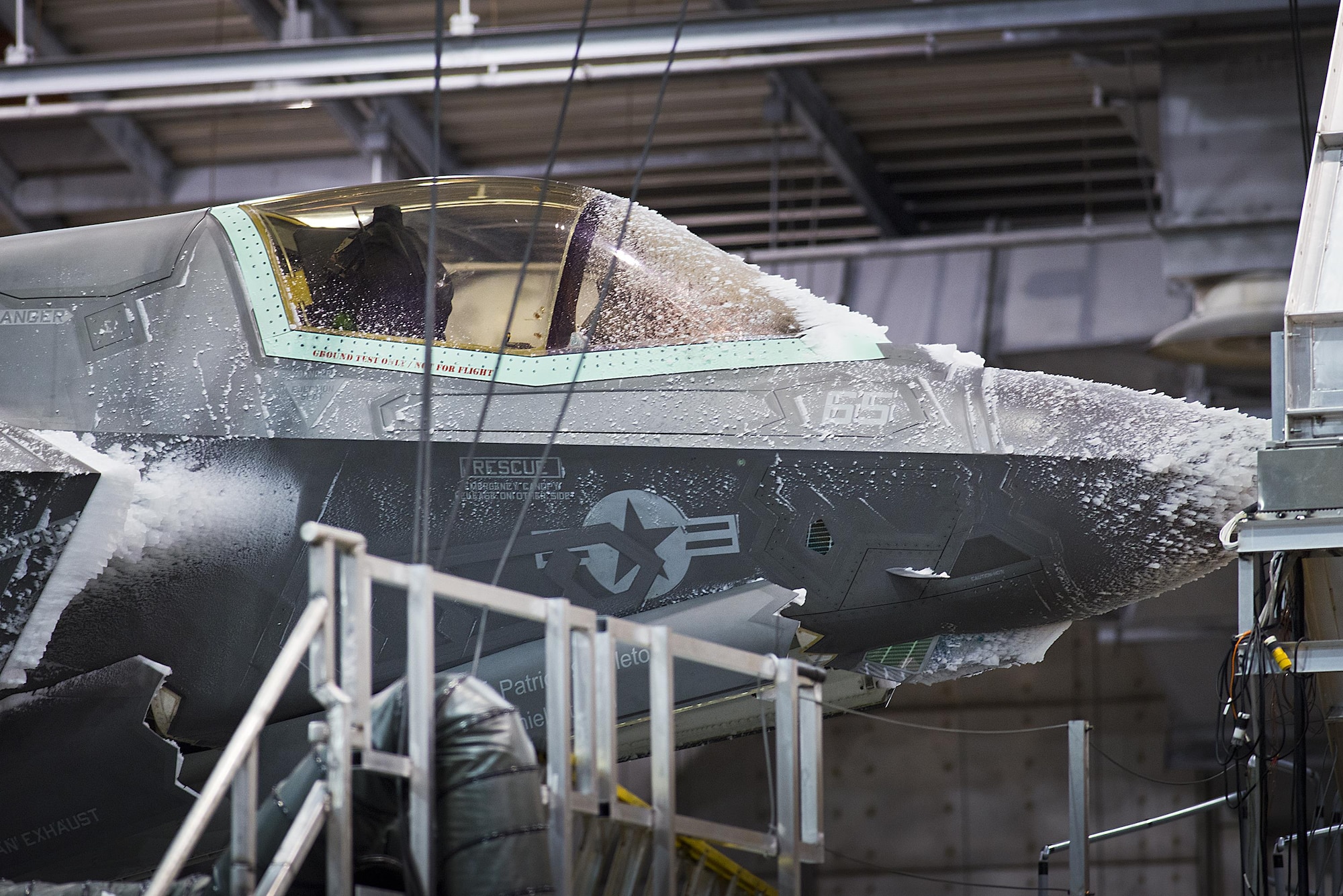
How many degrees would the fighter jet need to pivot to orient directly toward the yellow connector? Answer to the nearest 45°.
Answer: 0° — it already faces it

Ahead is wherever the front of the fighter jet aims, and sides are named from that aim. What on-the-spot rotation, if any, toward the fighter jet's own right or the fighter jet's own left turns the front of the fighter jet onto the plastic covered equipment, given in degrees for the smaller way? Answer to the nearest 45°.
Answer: approximately 90° to the fighter jet's own right

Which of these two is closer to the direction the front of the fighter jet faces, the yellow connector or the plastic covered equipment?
the yellow connector

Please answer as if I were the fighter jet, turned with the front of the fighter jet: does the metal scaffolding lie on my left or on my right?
on my right

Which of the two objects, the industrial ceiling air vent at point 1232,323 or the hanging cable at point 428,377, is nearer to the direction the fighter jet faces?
the industrial ceiling air vent

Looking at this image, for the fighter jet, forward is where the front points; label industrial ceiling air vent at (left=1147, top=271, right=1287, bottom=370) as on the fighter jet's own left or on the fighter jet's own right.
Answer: on the fighter jet's own left

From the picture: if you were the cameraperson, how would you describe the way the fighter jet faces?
facing to the right of the viewer
